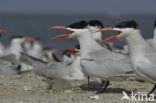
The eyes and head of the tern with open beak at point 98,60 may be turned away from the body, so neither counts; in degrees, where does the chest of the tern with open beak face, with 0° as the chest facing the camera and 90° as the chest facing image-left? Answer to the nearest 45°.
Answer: approximately 90°

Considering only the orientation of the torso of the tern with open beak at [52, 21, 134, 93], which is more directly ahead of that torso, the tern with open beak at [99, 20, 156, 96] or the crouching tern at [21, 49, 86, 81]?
the crouching tern

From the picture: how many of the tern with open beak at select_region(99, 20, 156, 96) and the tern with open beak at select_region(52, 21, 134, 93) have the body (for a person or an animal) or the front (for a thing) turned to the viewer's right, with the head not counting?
0

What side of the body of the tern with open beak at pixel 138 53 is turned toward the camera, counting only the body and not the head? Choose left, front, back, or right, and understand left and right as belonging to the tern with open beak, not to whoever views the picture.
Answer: left

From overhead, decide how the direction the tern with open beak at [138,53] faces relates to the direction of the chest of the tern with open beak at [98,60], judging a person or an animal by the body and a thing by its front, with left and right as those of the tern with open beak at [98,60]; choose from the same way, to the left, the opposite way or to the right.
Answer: the same way

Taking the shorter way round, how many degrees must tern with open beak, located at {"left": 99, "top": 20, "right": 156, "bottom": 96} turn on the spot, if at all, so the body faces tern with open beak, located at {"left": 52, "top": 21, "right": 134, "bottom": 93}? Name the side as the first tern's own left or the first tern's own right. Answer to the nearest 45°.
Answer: approximately 45° to the first tern's own right
